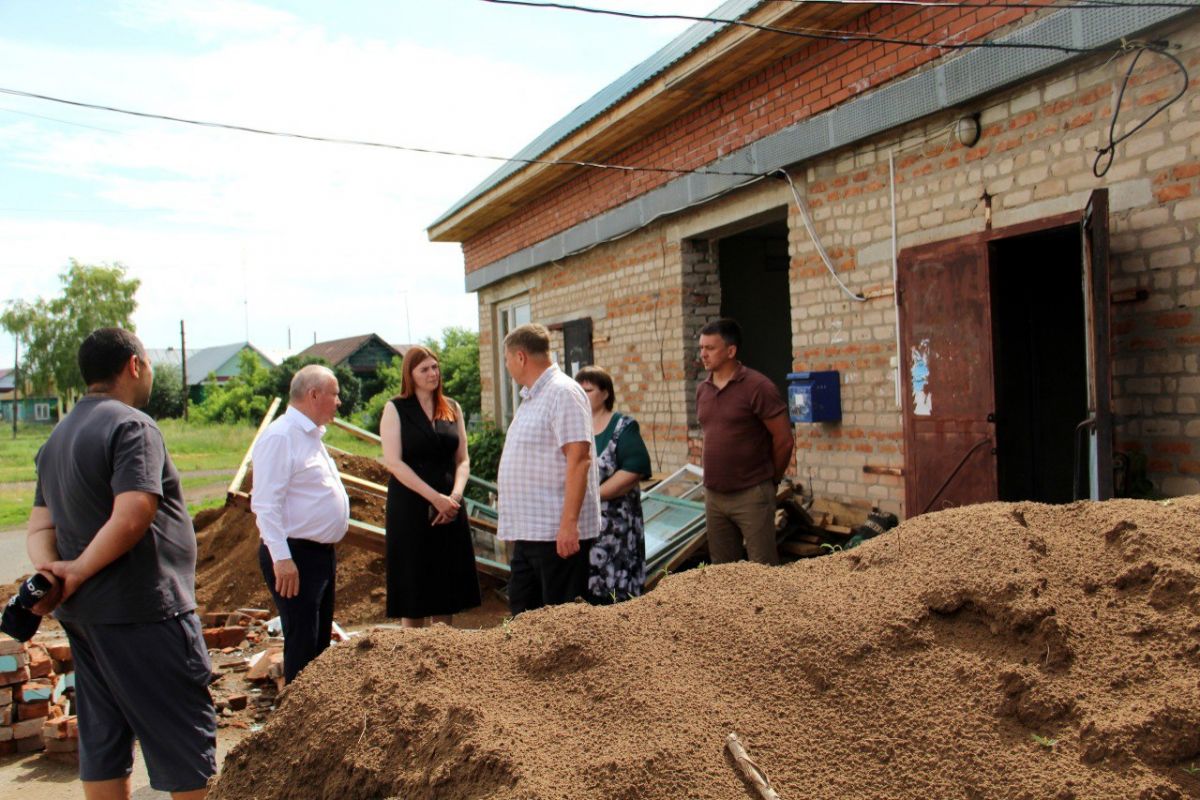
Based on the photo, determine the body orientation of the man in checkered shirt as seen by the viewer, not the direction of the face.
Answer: to the viewer's left

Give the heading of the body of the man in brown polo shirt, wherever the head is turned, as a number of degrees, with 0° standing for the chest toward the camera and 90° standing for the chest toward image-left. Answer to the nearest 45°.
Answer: approximately 45°

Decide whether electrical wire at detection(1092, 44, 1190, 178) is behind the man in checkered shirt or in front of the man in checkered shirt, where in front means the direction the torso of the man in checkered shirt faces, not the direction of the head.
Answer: behind

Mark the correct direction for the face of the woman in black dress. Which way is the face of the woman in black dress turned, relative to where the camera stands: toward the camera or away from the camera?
toward the camera

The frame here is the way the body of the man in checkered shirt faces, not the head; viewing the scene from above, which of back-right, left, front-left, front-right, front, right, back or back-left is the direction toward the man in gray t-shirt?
front-left

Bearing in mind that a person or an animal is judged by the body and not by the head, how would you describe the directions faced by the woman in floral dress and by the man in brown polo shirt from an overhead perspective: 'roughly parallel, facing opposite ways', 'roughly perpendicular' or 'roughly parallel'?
roughly parallel

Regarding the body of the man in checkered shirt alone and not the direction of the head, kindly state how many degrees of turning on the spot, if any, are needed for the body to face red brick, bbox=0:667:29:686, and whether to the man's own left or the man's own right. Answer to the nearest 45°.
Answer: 0° — they already face it

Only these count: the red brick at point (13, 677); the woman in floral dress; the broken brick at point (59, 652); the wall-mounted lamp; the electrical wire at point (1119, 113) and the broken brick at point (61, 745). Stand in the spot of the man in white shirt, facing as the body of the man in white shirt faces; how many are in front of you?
3

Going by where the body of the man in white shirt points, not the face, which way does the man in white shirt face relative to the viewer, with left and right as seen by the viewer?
facing to the right of the viewer

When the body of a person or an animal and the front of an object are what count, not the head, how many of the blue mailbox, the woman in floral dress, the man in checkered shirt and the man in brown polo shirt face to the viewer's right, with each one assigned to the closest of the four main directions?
0

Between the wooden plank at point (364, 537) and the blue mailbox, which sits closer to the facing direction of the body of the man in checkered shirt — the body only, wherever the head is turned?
the wooden plank

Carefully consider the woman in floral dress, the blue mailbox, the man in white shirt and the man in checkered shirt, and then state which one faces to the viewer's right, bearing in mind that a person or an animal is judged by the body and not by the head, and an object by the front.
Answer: the man in white shirt

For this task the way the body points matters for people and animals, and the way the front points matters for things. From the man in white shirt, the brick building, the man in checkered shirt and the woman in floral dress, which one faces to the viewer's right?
the man in white shirt

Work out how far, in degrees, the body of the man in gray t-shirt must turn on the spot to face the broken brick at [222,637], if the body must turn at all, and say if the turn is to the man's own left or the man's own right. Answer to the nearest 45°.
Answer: approximately 45° to the man's own left

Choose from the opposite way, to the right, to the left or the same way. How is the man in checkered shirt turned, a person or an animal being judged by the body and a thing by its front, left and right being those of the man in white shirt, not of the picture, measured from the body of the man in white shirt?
the opposite way

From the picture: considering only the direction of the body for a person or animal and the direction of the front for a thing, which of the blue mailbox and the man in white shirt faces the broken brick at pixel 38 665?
the blue mailbox

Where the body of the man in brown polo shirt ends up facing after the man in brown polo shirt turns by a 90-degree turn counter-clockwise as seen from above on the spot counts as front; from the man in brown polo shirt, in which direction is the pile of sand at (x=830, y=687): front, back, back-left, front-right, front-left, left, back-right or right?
front-right

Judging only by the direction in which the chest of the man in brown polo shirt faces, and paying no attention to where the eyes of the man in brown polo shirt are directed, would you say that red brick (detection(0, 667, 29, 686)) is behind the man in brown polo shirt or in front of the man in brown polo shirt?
in front
